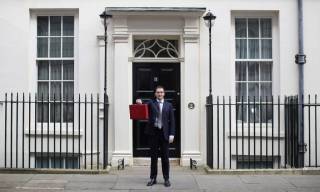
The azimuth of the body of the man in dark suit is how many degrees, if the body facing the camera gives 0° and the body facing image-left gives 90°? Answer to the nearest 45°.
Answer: approximately 0°

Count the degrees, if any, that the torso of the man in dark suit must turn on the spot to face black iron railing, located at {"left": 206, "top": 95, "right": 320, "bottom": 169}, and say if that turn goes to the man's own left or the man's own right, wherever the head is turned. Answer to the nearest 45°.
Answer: approximately 135° to the man's own left

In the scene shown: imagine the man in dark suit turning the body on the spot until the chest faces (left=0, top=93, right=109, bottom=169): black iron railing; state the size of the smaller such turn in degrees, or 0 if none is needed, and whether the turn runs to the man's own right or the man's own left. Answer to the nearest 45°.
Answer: approximately 135° to the man's own right
